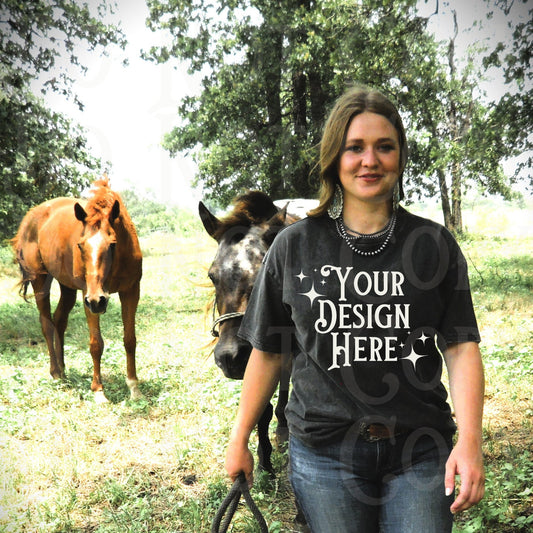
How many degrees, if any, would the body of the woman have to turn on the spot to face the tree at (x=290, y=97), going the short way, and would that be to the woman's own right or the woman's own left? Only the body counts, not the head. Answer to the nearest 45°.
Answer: approximately 180°

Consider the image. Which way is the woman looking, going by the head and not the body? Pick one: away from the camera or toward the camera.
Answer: toward the camera

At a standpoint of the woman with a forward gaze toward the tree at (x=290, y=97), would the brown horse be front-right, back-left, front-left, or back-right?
front-left

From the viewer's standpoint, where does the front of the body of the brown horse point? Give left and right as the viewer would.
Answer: facing the viewer and to the right of the viewer

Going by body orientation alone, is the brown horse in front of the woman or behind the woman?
behind

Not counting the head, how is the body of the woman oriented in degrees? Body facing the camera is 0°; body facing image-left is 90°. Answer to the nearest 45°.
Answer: approximately 0°

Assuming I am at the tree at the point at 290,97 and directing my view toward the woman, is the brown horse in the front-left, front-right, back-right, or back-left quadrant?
front-right

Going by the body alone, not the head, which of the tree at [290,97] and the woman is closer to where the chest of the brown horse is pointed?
the woman

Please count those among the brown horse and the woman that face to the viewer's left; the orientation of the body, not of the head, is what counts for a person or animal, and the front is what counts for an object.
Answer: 0

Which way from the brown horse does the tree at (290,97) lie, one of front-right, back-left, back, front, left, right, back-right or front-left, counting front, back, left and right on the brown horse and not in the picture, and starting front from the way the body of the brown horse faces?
left
